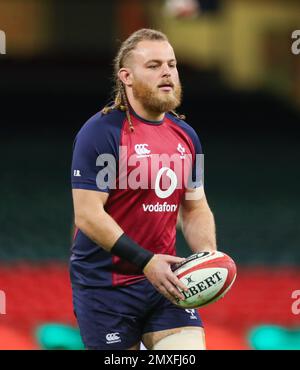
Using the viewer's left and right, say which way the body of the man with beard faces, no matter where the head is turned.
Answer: facing the viewer and to the right of the viewer

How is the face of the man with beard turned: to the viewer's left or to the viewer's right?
to the viewer's right
